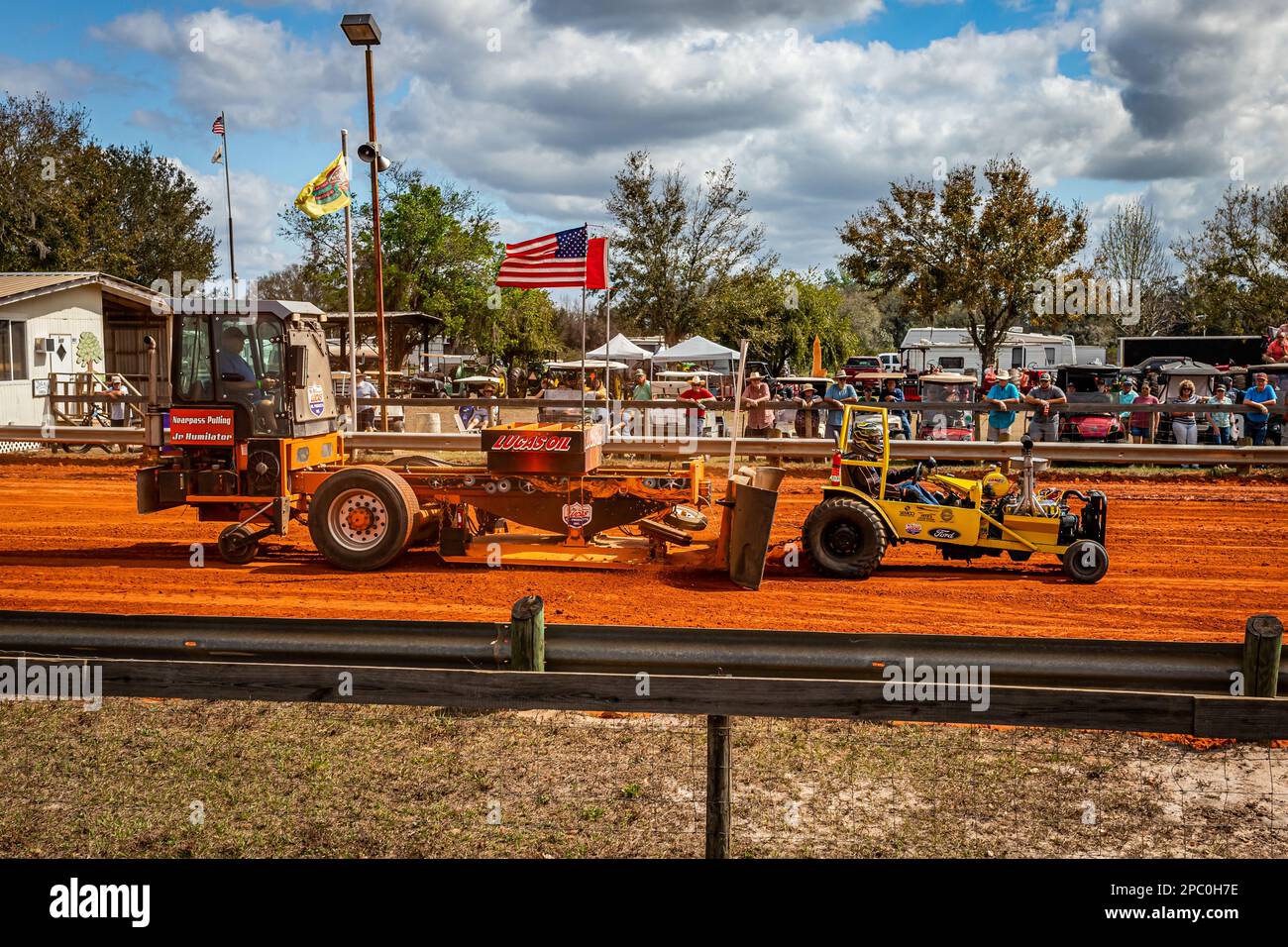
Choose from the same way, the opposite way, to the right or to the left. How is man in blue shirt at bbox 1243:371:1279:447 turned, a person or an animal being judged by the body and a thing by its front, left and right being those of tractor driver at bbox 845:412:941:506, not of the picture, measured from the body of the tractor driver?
to the right

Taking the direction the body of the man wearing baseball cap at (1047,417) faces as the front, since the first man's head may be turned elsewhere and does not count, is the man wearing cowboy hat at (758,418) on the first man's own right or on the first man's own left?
on the first man's own right

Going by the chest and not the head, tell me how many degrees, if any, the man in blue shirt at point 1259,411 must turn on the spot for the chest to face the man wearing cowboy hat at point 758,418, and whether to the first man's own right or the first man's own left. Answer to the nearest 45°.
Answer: approximately 90° to the first man's own right

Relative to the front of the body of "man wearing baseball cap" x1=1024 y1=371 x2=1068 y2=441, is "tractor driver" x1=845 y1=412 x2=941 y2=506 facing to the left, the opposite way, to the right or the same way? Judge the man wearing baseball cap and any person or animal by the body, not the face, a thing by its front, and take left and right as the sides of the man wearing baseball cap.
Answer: to the left

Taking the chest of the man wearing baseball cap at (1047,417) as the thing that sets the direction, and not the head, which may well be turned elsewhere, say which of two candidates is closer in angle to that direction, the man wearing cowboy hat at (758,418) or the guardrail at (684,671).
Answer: the guardrail

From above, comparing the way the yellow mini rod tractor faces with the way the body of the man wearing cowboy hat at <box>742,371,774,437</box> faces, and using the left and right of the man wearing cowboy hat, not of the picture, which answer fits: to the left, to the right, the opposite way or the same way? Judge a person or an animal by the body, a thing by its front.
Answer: to the left

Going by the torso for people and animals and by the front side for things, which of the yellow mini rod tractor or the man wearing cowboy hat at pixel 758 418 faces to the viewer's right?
the yellow mini rod tractor

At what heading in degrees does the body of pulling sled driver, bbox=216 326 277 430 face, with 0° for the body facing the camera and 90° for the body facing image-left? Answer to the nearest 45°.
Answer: approximately 270°

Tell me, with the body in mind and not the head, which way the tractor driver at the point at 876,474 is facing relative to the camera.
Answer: to the viewer's right

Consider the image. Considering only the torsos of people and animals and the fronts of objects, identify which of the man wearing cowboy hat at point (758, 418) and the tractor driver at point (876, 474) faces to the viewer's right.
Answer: the tractor driver

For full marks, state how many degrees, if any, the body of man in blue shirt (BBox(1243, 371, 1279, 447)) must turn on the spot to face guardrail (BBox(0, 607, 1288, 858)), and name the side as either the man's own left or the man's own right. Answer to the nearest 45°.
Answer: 0° — they already face it

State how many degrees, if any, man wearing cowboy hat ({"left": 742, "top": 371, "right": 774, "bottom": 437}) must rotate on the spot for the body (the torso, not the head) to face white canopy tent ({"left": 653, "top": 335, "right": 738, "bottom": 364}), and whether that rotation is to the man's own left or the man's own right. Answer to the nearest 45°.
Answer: approximately 180°

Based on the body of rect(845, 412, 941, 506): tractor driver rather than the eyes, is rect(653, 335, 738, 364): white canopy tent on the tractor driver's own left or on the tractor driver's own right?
on the tractor driver's own left

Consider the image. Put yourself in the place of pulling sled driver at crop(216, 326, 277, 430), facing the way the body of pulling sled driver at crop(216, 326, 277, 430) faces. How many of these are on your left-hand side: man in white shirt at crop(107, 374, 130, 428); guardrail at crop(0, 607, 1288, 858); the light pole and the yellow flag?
3
